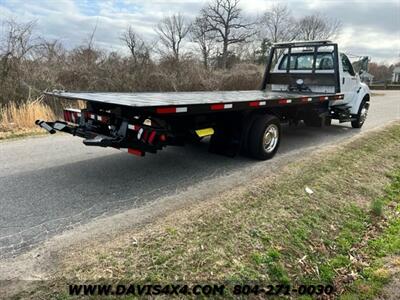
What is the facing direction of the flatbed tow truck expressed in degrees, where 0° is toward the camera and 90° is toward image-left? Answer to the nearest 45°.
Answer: approximately 225°
